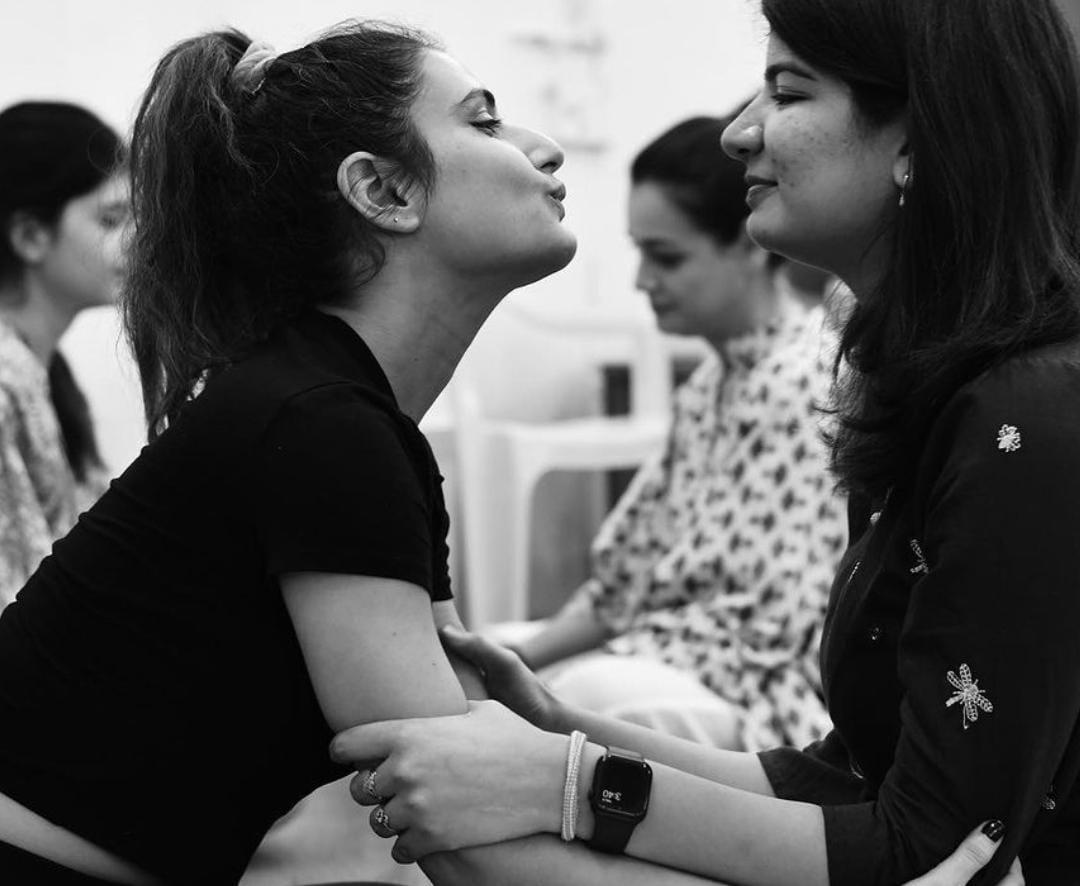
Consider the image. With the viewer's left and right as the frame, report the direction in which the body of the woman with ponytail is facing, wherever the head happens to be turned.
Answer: facing to the right of the viewer

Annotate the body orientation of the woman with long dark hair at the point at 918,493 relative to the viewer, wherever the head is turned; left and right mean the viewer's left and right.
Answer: facing to the left of the viewer

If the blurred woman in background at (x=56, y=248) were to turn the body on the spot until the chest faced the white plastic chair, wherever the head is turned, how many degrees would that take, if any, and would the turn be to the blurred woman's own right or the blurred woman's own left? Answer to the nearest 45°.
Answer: approximately 45° to the blurred woman's own left

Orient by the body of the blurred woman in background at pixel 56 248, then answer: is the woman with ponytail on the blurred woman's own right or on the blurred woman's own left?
on the blurred woman's own right

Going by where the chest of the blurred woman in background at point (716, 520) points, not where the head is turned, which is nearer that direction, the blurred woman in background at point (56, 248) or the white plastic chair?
the blurred woman in background

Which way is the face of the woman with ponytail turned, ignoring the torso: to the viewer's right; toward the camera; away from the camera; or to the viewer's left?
to the viewer's right

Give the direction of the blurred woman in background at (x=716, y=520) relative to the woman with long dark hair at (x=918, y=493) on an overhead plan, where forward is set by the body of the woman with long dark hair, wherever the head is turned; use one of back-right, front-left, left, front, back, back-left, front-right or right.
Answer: right

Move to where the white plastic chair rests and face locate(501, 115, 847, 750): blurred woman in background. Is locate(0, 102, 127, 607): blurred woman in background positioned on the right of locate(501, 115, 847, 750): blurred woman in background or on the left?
right

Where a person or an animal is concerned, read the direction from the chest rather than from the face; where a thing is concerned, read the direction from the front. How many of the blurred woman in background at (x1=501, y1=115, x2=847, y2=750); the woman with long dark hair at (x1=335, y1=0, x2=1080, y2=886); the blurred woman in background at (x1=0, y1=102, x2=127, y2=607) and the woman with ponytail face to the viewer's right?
2

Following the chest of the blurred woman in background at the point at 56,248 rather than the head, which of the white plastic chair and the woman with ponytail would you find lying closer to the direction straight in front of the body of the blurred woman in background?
the white plastic chair

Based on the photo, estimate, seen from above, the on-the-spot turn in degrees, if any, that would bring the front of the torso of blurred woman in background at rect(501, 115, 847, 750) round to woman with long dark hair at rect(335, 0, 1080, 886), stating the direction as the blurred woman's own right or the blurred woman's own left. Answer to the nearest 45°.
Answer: approximately 45° to the blurred woman's own left

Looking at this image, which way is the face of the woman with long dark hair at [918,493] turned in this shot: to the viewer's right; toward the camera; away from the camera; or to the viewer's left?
to the viewer's left

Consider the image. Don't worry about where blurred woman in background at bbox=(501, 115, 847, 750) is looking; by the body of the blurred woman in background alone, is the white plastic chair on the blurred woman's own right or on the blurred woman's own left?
on the blurred woman's own right

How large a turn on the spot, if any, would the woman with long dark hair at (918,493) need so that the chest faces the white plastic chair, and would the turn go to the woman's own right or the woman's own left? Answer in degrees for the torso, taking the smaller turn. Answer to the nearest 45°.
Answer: approximately 90° to the woman's own right

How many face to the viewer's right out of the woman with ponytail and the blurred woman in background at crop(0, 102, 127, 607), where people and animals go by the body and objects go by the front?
2

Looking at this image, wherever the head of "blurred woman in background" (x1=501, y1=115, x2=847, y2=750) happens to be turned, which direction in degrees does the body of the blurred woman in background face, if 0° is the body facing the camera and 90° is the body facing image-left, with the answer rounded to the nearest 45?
approximately 45°

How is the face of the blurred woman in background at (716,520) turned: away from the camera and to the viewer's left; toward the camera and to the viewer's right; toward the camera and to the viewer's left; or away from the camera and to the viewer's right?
toward the camera and to the viewer's left

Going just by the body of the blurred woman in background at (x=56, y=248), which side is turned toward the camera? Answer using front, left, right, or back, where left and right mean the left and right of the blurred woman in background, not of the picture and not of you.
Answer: right
